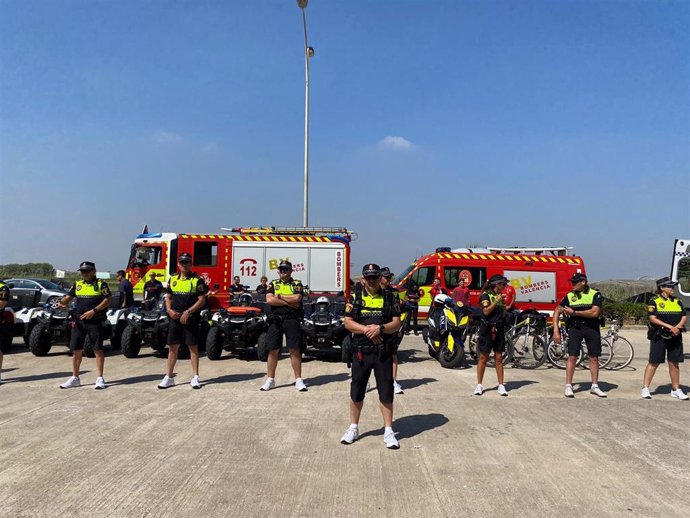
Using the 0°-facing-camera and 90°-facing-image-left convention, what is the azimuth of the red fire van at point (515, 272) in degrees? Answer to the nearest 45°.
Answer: approximately 90°

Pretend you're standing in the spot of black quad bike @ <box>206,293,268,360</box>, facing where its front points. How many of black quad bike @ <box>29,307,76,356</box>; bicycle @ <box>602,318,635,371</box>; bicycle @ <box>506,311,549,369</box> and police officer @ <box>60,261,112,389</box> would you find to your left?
2

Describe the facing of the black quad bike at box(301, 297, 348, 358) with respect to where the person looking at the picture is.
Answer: facing the viewer

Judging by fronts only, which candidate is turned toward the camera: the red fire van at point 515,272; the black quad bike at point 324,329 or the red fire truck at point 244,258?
the black quad bike

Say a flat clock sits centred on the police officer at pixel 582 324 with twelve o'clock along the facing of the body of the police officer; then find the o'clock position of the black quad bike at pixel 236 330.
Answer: The black quad bike is roughly at 3 o'clock from the police officer.

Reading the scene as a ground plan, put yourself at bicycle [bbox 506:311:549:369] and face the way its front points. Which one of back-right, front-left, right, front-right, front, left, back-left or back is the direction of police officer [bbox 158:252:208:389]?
right

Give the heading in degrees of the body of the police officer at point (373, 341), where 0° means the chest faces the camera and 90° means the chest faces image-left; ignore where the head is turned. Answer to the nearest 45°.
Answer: approximately 0°

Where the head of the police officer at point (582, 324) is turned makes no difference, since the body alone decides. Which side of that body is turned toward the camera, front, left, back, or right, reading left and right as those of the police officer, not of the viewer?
front

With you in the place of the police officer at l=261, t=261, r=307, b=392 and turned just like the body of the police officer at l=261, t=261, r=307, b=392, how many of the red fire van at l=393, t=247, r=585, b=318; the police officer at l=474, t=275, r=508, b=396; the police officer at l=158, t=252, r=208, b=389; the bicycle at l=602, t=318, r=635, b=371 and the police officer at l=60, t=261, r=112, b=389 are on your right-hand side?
2

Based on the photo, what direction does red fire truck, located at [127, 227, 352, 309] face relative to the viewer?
to the viewer's left

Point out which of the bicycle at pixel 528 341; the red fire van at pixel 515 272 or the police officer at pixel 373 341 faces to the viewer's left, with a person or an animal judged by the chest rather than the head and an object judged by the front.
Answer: the red fire van

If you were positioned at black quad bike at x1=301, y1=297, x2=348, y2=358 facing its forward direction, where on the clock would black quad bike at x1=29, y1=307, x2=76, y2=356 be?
black quad bike at x1=29, y1=307, x2=76, y2=356 is roughly at 3 o'clock from black quad bike at x1=301, y1=297, x2=348, y2=358.

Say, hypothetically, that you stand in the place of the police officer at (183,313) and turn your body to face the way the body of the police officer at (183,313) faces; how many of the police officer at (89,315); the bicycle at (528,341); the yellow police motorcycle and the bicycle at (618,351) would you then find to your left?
3

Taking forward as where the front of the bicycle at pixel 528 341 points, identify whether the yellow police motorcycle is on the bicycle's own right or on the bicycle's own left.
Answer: on the bicycle's own right
